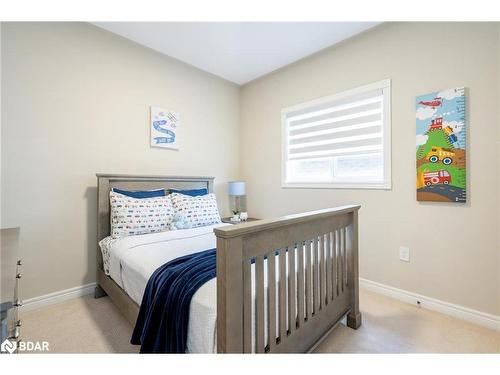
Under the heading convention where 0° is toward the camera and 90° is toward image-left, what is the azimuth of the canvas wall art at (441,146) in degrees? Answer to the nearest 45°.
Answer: approximately 45°

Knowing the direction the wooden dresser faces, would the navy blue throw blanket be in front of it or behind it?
in front

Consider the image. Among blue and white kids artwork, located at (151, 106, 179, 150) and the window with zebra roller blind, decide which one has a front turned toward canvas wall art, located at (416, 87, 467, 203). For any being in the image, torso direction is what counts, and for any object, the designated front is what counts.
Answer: the blue and white kids artwork

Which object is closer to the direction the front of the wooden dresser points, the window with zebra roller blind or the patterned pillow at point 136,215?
the window with zebra roller blind

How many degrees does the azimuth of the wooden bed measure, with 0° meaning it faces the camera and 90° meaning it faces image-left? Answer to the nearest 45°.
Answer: approximately 315°

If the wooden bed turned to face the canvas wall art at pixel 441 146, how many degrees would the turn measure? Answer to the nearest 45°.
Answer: approximately 45° to its left

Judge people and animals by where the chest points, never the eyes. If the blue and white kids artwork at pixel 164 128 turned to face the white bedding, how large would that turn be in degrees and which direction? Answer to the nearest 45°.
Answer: approximately 45° to its right

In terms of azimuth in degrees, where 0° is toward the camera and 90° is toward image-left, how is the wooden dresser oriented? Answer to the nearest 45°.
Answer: approximately 270°

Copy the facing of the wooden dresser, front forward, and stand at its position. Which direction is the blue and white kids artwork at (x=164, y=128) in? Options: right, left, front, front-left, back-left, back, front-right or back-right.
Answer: front-left

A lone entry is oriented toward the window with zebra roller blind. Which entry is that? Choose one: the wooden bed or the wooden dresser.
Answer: the wooden dresser

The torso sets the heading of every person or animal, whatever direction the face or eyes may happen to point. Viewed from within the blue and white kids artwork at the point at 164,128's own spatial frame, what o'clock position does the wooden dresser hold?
The wooden dresser is roughly at 2 o'clock from the blue and white kids artwork.

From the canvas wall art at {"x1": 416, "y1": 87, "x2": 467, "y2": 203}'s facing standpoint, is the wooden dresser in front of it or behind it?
in front

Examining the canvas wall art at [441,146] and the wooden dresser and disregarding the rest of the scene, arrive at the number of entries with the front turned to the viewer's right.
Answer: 1

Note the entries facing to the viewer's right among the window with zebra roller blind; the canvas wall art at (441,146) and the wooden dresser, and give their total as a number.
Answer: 1
